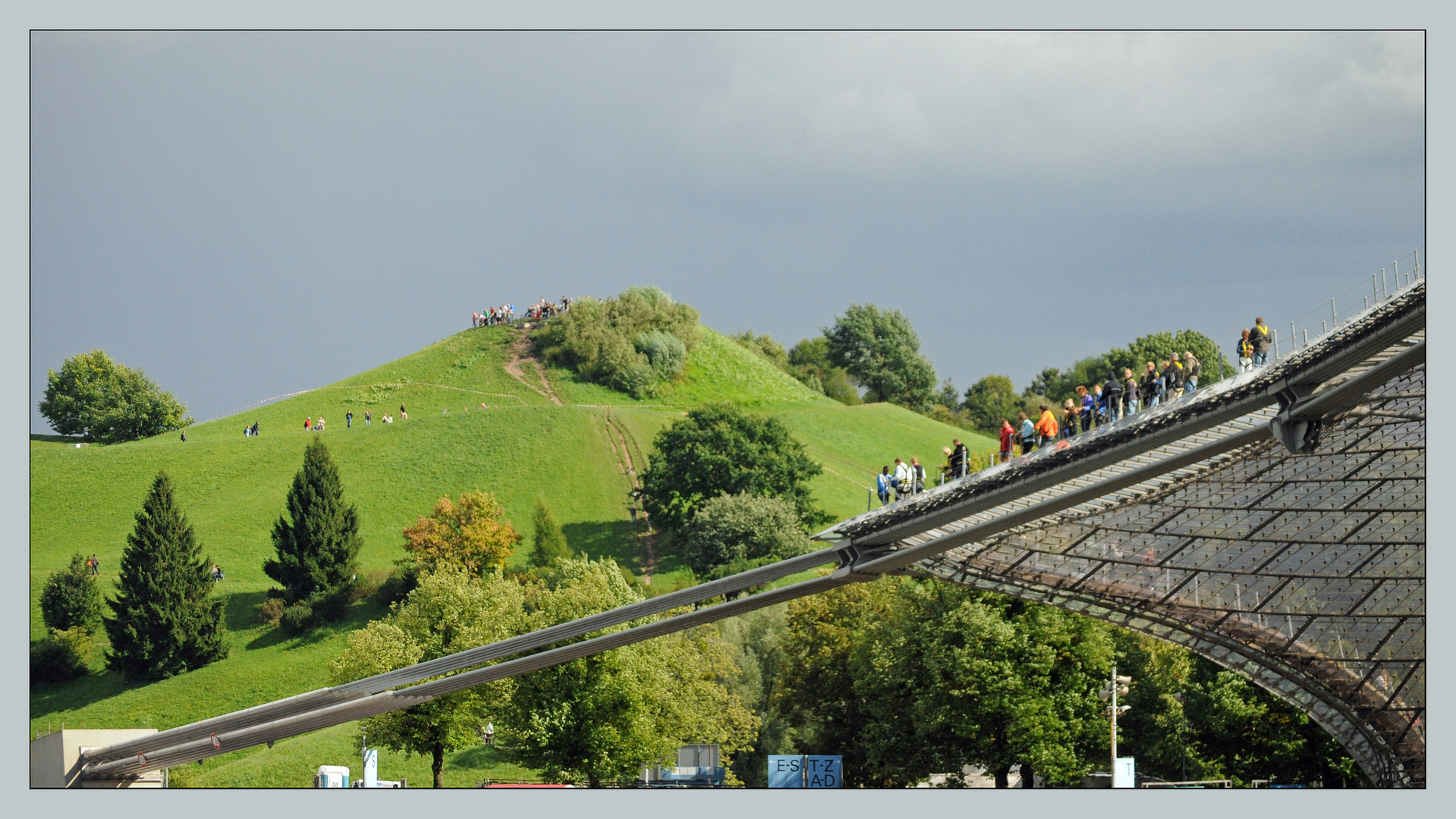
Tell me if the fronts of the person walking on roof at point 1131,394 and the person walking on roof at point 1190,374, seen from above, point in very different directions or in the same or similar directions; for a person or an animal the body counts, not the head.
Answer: same or similar directions

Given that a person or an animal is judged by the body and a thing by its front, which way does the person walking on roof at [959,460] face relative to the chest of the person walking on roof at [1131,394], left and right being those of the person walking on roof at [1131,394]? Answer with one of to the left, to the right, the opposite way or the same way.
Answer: the same way

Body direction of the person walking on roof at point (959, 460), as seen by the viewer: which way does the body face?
to the viewer's left

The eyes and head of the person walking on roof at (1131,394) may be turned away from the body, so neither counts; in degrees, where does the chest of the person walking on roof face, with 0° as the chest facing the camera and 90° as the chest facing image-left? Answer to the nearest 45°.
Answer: approximately 90°
